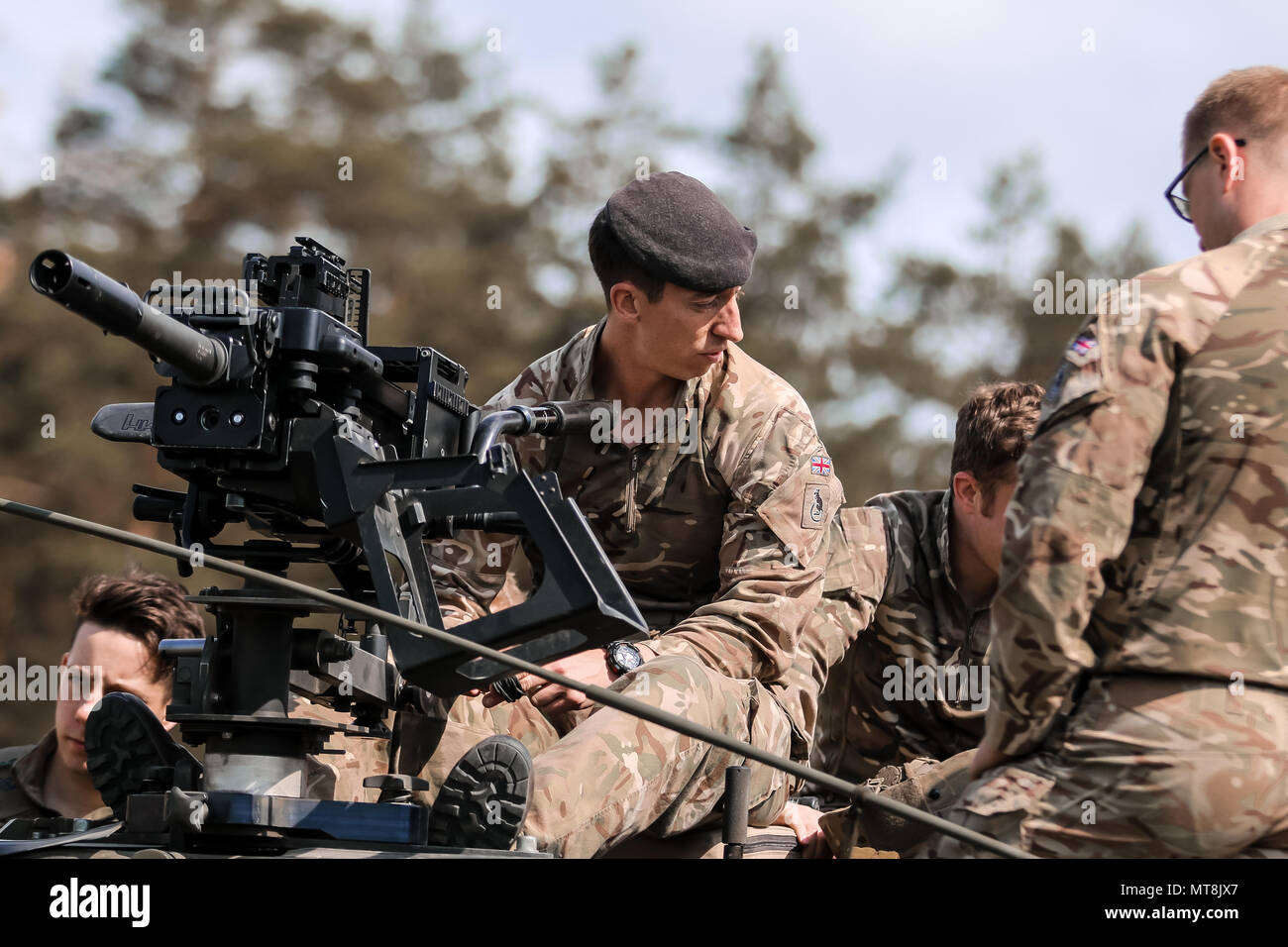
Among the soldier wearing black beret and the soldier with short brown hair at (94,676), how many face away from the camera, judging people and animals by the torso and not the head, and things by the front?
0

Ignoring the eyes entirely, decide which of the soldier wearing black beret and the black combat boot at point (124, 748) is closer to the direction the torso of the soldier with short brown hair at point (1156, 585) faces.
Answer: the soldier wearing black beret

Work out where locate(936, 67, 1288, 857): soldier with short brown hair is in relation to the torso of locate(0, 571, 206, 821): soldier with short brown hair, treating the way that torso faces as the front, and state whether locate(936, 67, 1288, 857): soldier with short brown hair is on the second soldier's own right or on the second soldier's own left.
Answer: on the second soldier's own left

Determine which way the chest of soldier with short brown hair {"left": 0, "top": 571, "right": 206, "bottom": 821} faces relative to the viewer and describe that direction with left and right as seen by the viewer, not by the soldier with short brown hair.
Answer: facing the viewer and to the left of the viewer

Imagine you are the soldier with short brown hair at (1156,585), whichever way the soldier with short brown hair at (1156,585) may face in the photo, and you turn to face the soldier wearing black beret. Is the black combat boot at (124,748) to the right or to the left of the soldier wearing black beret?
left

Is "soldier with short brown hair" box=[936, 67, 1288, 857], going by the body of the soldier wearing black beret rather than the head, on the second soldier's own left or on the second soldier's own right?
on the second soldier's own left

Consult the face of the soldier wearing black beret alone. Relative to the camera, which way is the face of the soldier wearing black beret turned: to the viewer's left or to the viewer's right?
to the viewer's right

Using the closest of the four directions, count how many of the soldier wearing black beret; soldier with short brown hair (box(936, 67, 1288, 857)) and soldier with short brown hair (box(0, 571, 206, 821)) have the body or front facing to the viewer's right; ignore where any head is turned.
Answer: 0

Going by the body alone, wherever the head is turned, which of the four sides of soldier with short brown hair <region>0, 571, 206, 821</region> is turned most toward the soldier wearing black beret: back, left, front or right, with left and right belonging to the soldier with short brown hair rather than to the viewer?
left

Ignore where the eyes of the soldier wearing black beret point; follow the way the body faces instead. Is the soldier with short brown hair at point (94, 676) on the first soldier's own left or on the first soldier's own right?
on the first soldier's own right

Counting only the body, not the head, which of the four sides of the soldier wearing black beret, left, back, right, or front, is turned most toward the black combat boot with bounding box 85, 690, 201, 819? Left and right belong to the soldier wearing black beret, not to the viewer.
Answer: front

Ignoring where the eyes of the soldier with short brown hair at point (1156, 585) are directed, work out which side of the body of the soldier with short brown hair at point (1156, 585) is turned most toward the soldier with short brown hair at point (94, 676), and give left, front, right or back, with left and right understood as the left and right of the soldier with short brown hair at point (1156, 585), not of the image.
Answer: front

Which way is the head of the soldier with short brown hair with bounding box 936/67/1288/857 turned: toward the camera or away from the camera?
away from the camera

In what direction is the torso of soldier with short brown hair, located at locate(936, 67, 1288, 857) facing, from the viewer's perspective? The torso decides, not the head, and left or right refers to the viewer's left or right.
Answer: facing away from the viewer and to the left of the viewer

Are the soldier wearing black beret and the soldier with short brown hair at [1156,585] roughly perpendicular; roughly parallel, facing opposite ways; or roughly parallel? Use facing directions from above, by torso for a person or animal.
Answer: roughly perpendicular

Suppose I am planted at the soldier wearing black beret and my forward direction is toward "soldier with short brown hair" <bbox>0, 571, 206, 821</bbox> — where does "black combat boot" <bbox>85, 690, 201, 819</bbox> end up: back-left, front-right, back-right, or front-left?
front-left
